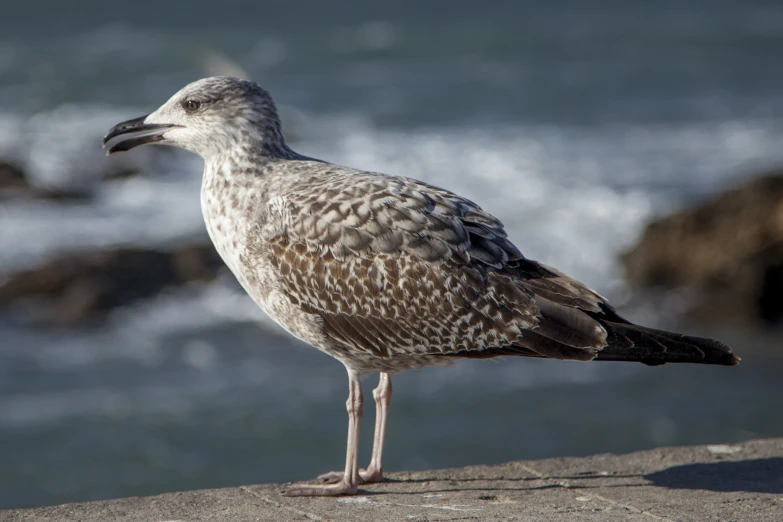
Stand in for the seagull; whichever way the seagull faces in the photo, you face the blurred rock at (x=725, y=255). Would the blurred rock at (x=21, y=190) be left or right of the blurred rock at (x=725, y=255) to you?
left

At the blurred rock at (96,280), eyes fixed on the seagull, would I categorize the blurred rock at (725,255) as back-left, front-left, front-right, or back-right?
front-left

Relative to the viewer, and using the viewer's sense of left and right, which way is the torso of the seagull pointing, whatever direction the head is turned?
facing to the left of the viewer

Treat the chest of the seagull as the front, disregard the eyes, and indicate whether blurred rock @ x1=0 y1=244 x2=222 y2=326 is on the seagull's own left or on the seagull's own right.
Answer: on the seagull's own right

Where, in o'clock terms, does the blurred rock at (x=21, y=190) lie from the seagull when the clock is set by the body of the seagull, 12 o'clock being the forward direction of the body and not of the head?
The blurred rock is roughly at 2 o'clock from the seagull.

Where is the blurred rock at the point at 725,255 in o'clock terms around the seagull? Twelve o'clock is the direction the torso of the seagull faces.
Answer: The blurred rock is roughly at 4 o'clock from the seagull.

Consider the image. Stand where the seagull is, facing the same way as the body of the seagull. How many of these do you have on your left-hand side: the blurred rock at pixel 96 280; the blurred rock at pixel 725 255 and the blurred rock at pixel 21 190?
0
